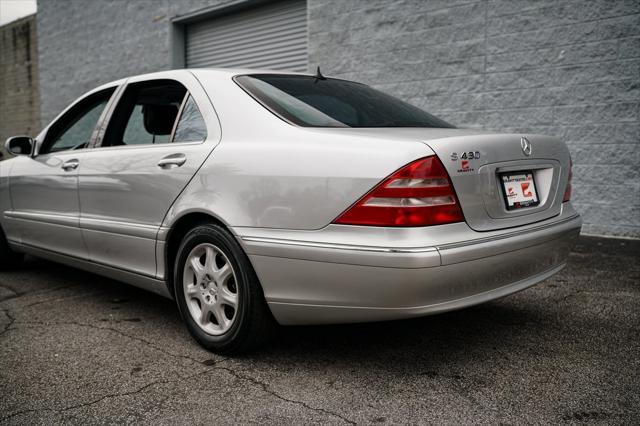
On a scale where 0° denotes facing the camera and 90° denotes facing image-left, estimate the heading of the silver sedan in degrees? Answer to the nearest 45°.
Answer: approximately 135°
